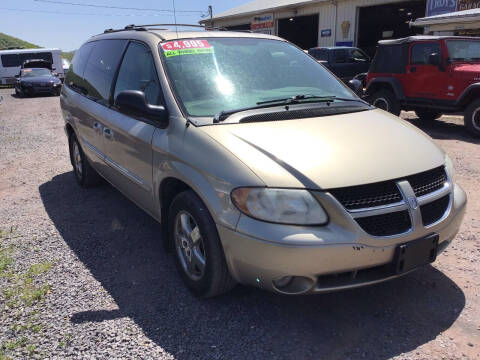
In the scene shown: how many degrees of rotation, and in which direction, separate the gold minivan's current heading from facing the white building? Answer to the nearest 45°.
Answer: approximately 135° to its left

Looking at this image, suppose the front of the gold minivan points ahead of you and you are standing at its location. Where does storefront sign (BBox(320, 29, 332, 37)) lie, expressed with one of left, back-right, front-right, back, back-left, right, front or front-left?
back-left

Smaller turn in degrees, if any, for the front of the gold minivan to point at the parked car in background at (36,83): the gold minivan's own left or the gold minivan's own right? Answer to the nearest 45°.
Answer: approximately 180°

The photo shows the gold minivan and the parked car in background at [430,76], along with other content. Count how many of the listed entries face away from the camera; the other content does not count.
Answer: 0

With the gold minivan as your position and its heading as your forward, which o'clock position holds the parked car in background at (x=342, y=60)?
The parked car in background is roughly at 8 o'clock from the gold minivan.

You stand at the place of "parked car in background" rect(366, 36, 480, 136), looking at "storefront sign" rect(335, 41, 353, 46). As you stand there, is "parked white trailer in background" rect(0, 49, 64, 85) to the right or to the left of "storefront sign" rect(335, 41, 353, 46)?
left

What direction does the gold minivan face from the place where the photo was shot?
facing the viewer and to the right of the viewer

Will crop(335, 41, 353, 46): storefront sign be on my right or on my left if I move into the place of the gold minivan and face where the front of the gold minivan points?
on my left
